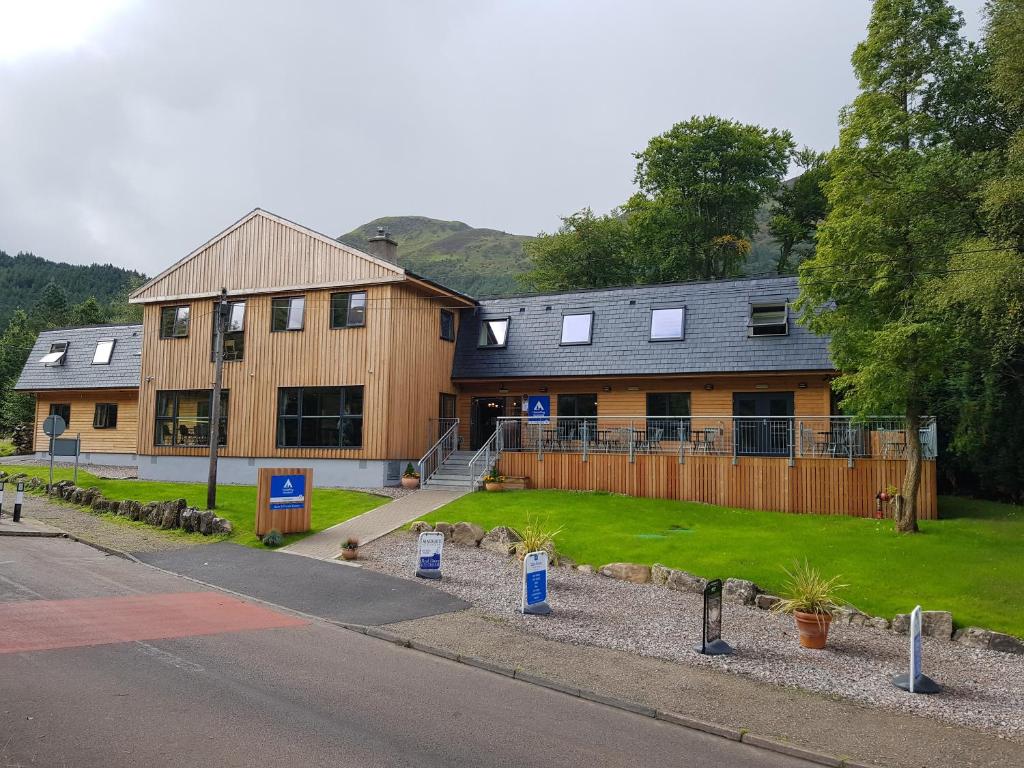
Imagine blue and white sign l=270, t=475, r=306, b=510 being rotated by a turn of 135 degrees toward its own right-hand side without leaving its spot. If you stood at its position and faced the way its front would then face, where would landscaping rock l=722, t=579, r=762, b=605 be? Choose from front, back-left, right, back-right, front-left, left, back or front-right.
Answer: back

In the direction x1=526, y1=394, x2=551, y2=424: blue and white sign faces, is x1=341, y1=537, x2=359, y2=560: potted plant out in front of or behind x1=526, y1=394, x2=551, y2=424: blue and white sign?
in front

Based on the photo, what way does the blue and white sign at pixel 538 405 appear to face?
toward the camera

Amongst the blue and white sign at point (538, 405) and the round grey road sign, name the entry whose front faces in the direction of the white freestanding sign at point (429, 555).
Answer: the blue and white sign

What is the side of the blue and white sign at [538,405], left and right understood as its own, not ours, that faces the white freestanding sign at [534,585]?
front

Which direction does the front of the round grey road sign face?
away from the camera

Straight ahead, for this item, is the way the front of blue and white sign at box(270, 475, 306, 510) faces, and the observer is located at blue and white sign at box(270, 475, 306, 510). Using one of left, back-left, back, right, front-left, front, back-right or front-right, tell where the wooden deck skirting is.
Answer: left

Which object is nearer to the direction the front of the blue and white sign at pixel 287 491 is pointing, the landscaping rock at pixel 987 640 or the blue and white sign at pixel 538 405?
the landscaping rock

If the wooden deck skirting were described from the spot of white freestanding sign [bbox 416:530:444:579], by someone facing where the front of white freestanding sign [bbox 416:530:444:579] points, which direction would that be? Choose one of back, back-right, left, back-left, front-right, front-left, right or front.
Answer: back-left

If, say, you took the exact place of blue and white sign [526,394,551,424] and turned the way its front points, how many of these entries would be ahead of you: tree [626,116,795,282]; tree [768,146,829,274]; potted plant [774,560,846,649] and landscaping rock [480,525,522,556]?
2

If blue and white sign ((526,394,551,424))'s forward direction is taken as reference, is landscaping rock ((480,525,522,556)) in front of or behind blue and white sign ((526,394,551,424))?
in front

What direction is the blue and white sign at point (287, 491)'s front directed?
toward the camera

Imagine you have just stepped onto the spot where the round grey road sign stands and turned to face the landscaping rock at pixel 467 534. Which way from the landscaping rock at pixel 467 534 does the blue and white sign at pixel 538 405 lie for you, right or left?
left

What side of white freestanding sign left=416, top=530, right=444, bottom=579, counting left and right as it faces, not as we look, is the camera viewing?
front

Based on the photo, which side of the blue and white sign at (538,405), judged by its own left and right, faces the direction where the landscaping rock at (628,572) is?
front

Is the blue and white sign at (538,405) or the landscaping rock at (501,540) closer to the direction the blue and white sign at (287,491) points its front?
the landscaping rock

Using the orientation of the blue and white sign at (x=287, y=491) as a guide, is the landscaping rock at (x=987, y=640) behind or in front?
in front
